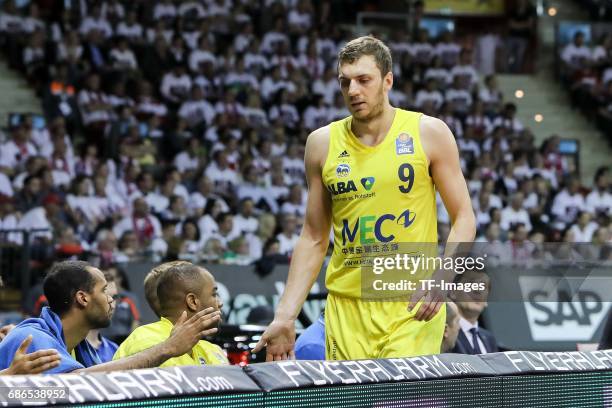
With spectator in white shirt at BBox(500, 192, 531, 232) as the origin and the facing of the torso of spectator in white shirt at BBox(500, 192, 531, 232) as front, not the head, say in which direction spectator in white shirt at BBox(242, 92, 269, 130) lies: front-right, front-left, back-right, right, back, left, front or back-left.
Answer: right

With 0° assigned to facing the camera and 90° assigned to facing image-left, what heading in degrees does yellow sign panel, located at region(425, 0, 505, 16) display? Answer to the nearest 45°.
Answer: approximately 0°

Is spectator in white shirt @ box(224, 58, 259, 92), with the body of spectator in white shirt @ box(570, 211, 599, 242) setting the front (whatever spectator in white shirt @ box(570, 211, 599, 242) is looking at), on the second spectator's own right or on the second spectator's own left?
on the second spectator's own right

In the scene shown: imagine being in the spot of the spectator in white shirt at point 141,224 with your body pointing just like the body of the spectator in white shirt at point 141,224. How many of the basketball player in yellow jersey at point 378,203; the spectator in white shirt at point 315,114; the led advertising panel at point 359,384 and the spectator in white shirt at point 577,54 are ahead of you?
2

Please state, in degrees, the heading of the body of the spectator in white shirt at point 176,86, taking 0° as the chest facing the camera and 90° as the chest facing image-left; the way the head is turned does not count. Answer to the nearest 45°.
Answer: approximately 0°

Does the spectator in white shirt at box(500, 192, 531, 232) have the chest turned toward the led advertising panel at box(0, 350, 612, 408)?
yes

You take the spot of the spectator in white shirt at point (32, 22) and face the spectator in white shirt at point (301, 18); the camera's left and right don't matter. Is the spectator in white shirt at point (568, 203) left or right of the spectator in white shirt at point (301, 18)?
right

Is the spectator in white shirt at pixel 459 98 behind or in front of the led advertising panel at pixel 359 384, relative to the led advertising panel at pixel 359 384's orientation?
behind

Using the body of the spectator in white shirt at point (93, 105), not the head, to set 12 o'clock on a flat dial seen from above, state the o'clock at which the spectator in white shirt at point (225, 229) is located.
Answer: the spectator in white shirt at point (225, 229) is roughly at 11 o'clock from the spectator in white shirt at point (93, 105).

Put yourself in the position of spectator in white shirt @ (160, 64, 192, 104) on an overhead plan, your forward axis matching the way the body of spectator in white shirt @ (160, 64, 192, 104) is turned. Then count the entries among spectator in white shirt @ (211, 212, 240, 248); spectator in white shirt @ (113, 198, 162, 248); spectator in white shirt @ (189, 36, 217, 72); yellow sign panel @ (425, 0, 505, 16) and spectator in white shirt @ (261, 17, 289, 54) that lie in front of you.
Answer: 2
